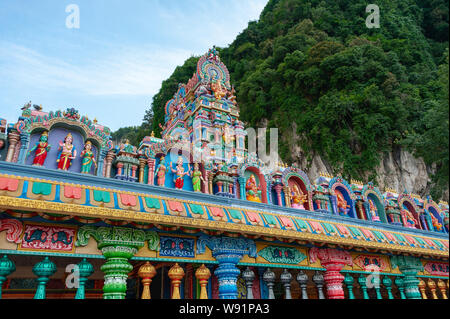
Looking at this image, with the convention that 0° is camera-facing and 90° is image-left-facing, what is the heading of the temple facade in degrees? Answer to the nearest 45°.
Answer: approximately 315°
